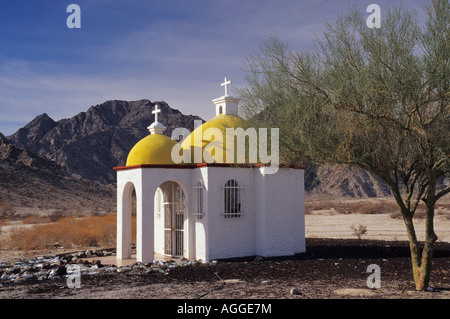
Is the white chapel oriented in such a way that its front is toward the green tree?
no

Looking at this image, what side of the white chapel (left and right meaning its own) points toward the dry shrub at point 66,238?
right

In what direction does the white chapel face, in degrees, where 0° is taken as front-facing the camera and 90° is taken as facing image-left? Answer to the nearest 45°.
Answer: approximately 45°
